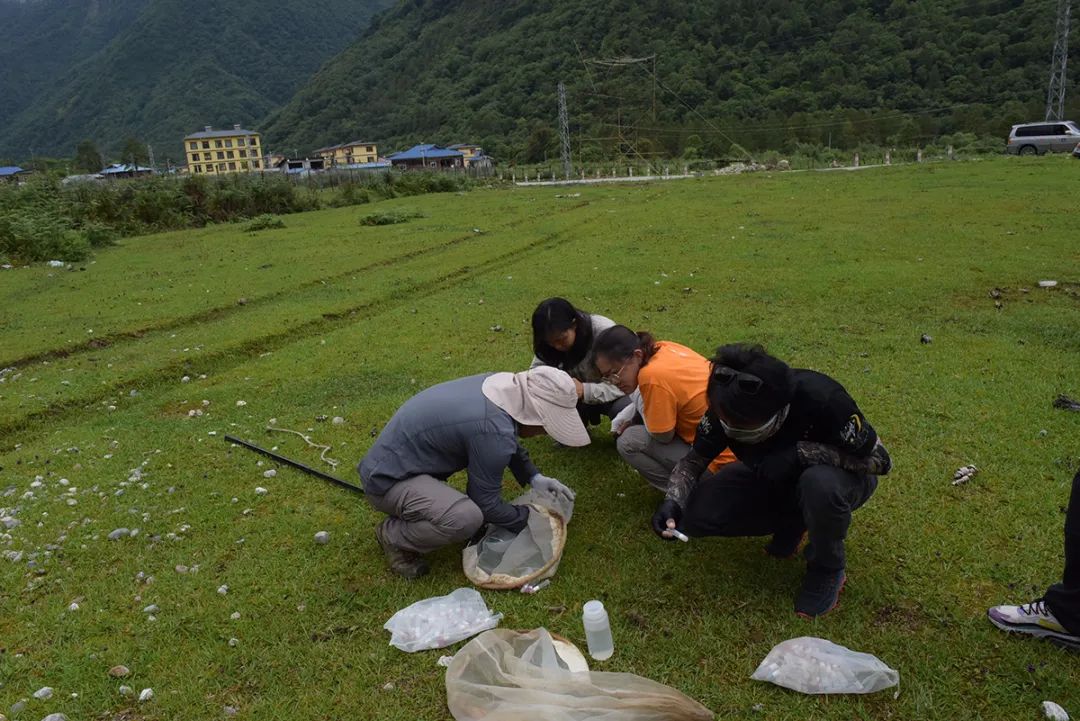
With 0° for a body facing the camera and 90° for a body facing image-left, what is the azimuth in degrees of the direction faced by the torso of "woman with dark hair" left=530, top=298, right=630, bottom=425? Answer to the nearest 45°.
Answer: approximately 0°

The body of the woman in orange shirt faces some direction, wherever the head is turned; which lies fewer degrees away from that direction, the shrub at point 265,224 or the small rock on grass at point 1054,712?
the shrub

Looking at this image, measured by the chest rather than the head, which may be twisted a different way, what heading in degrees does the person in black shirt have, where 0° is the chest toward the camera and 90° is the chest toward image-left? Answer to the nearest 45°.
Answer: approximately 45°

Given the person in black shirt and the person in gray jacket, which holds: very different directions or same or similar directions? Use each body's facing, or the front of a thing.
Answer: very different directions

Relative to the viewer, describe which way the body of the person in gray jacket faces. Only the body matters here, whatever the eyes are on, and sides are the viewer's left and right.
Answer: facing to the right of the viewer

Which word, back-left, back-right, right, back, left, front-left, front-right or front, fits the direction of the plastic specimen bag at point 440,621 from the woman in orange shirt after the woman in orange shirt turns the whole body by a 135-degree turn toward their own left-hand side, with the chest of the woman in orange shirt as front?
right

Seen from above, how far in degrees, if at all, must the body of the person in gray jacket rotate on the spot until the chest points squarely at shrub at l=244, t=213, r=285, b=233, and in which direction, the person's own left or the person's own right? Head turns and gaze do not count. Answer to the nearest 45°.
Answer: approximately 90° to the person's own left

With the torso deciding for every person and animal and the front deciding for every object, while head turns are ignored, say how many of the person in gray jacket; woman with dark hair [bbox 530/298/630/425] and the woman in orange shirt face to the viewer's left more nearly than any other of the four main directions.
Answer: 1

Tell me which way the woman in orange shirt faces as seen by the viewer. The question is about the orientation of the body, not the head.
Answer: to the viewer's left

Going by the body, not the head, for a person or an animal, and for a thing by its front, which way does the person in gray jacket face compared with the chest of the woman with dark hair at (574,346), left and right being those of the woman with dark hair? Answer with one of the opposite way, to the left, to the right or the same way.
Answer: to the left

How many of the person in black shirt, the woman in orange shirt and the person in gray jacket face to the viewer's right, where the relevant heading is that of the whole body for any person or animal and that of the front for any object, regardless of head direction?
1

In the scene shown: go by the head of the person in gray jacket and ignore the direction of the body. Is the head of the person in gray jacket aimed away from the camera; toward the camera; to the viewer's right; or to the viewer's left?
to the viewer's right

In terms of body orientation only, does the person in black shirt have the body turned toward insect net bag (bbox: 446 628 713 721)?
yes

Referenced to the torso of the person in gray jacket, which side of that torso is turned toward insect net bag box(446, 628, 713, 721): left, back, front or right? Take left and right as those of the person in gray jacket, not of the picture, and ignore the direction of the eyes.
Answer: right

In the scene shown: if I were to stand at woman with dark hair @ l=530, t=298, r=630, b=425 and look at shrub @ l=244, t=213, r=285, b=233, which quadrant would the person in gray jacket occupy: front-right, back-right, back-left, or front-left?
back-left

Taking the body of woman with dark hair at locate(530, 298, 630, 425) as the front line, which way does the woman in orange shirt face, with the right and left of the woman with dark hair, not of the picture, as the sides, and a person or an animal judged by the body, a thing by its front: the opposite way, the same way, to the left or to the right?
to the right

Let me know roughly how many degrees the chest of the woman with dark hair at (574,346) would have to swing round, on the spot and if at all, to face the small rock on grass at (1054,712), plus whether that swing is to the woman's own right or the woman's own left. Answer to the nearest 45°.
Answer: approximately 45° to the woman's own left
